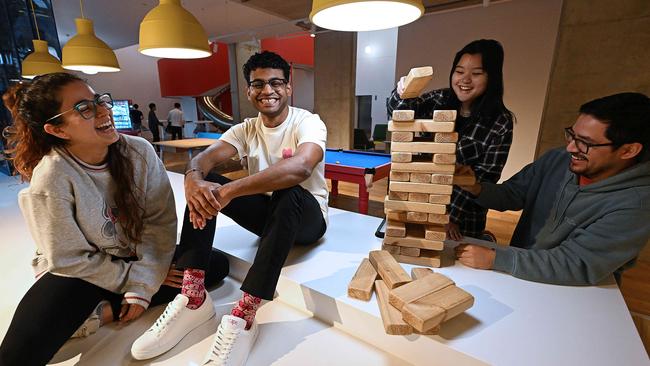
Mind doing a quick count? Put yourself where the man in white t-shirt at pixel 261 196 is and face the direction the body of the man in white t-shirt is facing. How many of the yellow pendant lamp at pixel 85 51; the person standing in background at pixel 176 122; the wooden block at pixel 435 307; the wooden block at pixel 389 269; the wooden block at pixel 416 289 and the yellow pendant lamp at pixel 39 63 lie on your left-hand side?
3

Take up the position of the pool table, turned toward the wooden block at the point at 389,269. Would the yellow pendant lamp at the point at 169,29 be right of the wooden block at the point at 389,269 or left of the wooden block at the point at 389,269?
right

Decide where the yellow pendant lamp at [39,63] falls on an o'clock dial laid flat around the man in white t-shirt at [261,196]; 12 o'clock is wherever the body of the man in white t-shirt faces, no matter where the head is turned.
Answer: The yellow pendant lamp is roughly at 3 o'clock from the man in white t-shirt.

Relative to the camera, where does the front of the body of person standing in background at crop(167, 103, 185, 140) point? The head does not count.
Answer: away from the camera

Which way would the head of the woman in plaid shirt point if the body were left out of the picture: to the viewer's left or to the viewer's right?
to the viewer's left

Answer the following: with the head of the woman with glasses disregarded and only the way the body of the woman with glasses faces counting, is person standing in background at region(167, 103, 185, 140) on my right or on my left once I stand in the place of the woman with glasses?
on my left

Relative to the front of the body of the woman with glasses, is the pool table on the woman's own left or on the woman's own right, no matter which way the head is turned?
on the woman's own left

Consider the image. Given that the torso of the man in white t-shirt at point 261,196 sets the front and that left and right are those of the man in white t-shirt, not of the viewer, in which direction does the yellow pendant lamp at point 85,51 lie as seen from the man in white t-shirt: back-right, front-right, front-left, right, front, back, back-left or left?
right

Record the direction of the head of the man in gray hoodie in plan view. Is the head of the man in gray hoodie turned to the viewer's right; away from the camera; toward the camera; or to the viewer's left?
to the viewer's left

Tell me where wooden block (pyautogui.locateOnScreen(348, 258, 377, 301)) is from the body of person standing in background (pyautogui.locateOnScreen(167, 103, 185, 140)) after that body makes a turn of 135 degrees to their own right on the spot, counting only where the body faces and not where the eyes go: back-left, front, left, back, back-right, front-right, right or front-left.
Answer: front-right

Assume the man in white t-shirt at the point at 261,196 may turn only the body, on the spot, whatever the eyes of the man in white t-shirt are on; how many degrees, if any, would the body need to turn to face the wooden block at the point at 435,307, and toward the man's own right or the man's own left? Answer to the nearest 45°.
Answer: approximately 90° to the man's own left

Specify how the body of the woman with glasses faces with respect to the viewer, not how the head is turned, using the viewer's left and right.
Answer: facing the viewer and to the right of the viewer

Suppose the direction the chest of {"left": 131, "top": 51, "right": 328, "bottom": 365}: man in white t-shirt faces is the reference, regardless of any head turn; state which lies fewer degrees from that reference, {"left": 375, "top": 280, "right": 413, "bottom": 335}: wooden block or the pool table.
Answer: the wooden block

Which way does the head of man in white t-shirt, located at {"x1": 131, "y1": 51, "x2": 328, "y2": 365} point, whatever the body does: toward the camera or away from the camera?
toward the camera

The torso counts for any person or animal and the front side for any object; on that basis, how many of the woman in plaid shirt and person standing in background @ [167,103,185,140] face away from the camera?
1

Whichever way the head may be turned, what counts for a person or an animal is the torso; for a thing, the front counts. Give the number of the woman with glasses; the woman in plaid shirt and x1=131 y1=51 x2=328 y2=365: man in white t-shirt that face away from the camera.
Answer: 0

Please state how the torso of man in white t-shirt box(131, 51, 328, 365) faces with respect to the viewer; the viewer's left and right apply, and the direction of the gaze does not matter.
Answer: facing the viewer and to the left of the viewer
